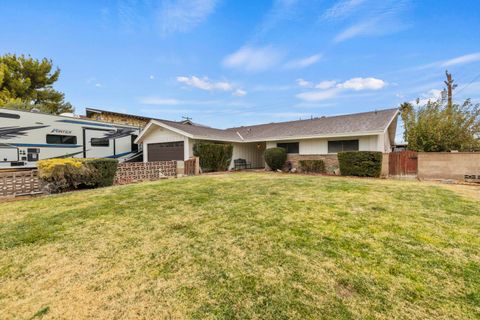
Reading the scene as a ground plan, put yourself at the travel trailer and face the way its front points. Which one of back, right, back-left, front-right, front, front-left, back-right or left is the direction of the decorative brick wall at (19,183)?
front-left

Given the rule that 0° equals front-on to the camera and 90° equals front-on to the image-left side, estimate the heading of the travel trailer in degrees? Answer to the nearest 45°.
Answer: approximately 45°

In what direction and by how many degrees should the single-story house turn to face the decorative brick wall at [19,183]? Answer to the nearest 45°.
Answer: approximately 45° to its right

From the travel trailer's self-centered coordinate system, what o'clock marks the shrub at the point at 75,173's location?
The shrub is roughly at 10 o'clock from the travel trailer.

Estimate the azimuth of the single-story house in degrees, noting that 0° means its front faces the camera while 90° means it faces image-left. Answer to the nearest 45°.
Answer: approximately 0°

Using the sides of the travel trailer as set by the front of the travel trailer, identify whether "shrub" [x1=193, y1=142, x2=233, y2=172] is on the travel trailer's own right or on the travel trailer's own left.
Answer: on the travel trailer's own left
